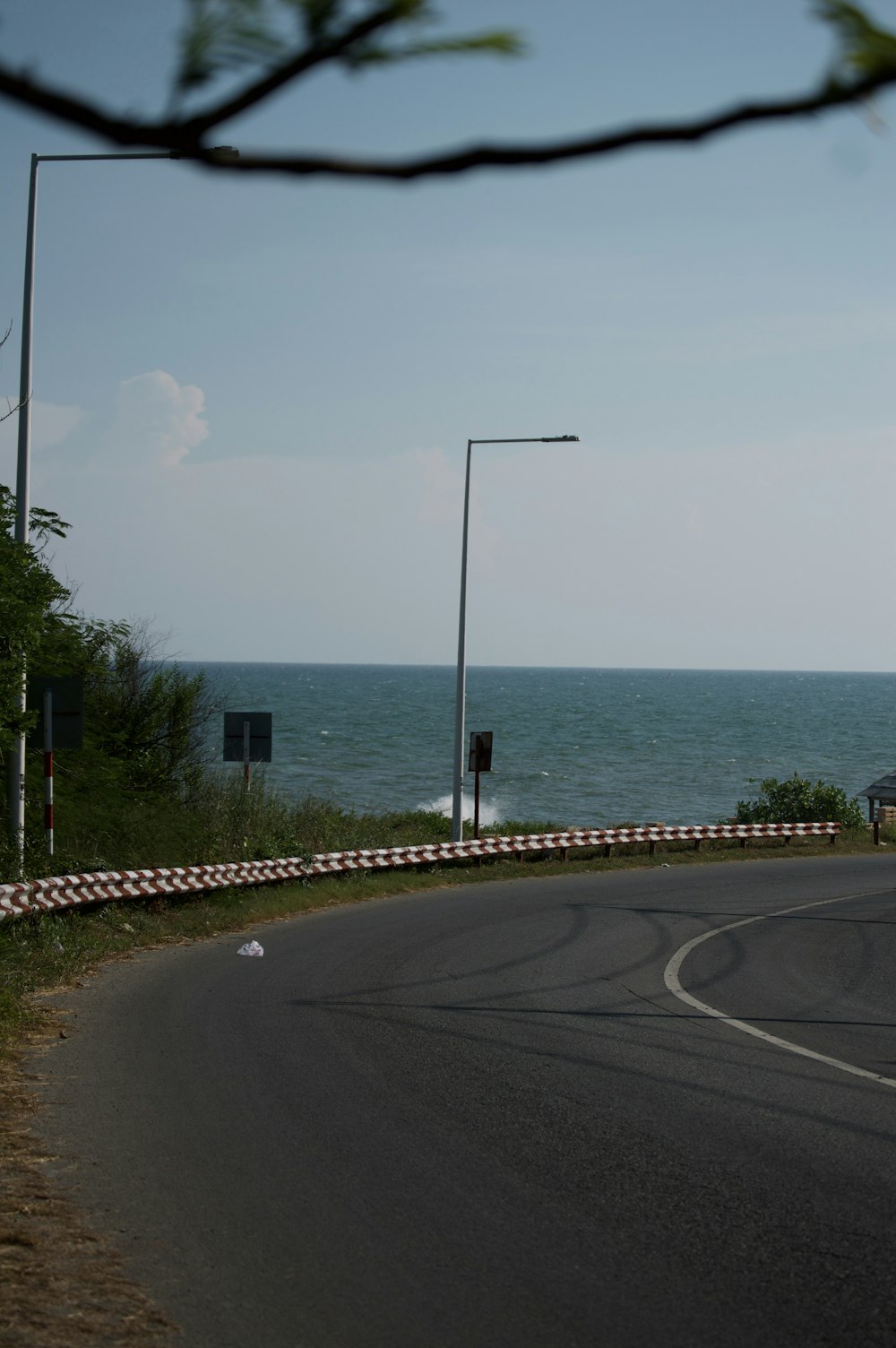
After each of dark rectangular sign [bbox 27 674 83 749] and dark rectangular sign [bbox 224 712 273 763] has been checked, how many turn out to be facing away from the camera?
2

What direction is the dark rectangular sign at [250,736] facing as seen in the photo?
away from the camera

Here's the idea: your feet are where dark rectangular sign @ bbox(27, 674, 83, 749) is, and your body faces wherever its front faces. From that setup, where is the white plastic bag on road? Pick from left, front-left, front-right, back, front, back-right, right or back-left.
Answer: back-right

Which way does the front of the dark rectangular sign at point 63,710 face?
away from the camera

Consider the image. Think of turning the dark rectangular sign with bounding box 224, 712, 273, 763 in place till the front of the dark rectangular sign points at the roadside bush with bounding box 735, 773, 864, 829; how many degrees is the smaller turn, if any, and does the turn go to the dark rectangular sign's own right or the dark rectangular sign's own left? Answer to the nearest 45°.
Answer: approximately 45° to the dark rectangular sign's own right

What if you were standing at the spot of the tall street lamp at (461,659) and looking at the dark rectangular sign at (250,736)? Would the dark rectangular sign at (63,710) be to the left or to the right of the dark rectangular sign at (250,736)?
left

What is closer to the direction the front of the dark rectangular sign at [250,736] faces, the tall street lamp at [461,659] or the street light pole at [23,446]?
the tall street lamp
